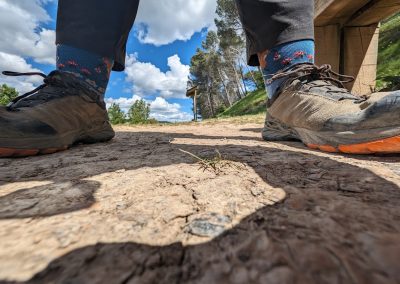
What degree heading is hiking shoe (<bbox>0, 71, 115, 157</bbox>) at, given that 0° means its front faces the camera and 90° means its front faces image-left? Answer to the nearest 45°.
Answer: approximately 45°

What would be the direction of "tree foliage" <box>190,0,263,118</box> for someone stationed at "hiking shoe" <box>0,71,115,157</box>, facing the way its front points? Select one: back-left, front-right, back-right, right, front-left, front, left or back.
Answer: back

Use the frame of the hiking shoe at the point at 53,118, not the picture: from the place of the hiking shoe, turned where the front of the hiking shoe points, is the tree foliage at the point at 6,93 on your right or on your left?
on your right

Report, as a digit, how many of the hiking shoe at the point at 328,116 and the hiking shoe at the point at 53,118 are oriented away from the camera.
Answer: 0

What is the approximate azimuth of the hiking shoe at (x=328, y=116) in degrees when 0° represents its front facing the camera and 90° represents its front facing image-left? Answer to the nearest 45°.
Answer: approximately 315°
